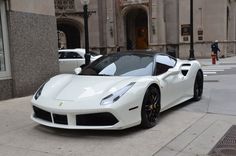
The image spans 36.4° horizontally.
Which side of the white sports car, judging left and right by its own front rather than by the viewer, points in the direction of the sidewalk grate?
left

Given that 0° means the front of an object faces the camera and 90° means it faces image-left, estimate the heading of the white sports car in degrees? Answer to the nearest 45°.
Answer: approximately 45°
